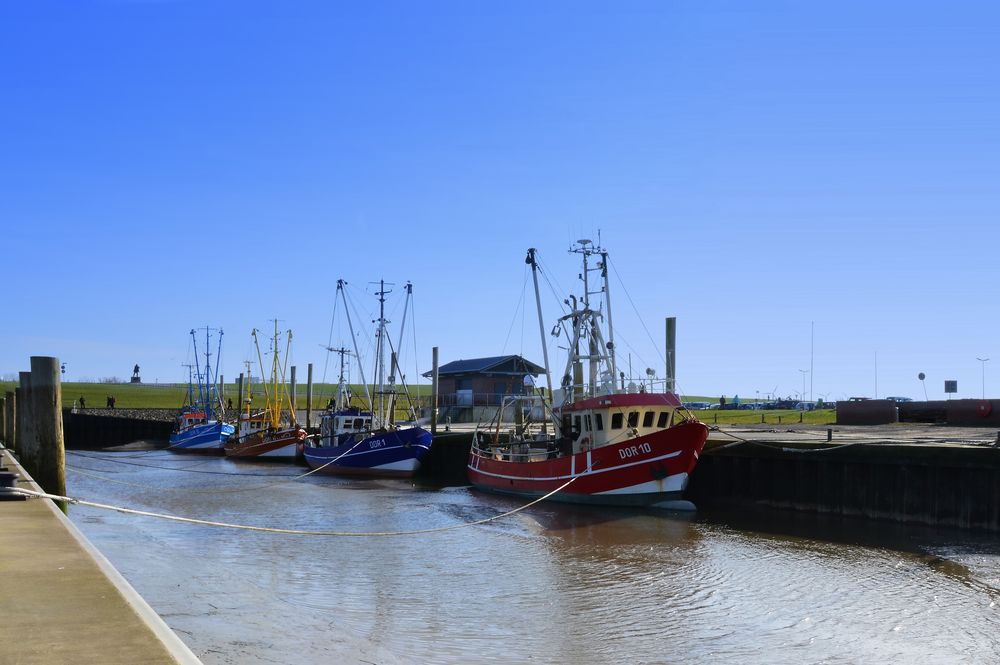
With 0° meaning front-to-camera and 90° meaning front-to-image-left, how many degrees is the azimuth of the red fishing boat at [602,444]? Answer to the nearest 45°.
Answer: approximately 315°

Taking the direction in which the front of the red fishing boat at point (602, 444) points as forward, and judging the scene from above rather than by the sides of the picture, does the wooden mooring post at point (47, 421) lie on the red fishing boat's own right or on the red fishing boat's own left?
on the red fishing boat's own right

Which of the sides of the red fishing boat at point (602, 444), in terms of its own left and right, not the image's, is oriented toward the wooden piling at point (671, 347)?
left

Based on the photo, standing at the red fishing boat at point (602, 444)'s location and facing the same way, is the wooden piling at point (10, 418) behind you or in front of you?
behind

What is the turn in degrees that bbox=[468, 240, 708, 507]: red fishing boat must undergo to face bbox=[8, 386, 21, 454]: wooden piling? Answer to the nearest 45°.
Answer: approximately 135° to its right
